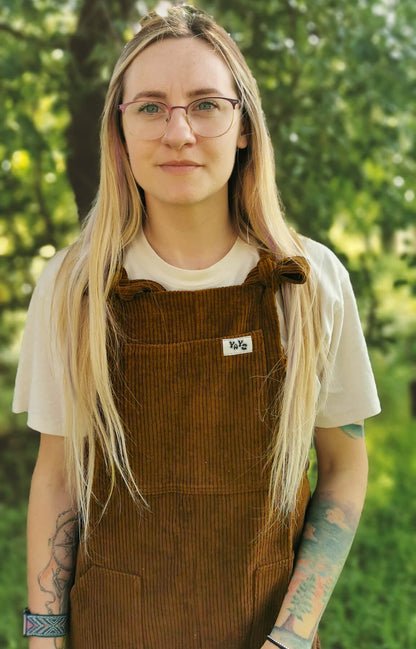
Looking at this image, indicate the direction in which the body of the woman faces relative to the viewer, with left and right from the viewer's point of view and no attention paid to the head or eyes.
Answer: facing the viewer
